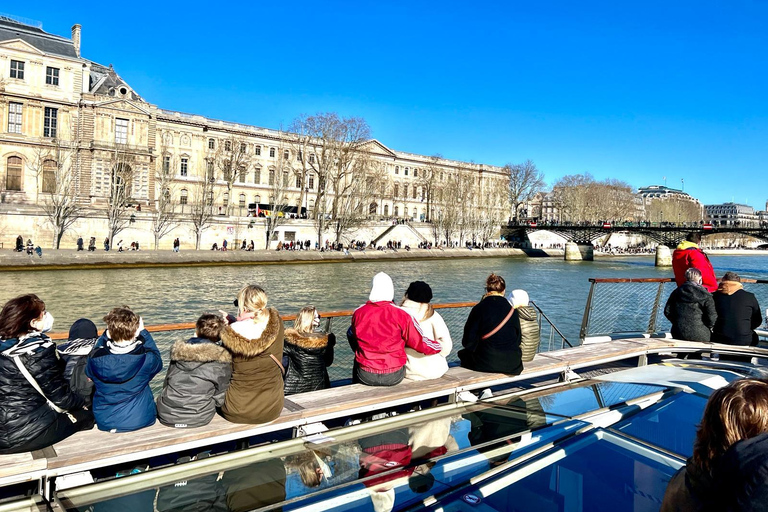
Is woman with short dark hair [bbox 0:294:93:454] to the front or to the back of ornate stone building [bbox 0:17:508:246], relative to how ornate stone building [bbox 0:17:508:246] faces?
to the front

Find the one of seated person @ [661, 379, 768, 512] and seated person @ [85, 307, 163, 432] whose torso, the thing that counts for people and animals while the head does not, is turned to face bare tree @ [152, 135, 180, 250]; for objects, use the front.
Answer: seated person @ [85, 307, 163, 432]

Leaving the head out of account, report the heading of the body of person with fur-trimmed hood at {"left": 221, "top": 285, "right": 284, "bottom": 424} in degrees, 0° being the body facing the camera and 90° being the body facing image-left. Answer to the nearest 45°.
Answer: approximately 180°

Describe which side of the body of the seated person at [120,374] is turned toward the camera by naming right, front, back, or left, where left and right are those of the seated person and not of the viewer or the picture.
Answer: back

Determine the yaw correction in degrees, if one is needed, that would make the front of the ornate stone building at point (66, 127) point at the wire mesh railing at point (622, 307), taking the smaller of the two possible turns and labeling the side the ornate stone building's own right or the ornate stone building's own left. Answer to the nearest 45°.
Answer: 0° — it already faces it

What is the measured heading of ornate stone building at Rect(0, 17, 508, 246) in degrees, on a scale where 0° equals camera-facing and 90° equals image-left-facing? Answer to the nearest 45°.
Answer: approximately 315°

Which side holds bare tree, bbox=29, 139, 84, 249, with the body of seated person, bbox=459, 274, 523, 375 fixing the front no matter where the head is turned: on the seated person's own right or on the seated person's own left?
on the seated person's own left

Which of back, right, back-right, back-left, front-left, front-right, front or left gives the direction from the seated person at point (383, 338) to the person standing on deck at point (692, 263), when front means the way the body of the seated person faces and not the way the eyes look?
front-right

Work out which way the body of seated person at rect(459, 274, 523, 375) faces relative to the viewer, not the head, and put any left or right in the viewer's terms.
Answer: facing away from the viewer

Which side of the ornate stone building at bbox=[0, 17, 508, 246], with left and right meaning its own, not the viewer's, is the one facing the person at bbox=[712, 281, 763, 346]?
front

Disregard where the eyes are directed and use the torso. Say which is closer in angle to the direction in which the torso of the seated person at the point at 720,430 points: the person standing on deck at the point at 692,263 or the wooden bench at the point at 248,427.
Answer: the person standing on deck

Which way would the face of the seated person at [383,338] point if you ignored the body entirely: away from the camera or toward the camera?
away from the camera

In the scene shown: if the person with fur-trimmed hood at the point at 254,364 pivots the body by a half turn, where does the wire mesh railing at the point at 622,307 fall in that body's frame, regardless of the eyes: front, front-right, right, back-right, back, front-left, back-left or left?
back-left

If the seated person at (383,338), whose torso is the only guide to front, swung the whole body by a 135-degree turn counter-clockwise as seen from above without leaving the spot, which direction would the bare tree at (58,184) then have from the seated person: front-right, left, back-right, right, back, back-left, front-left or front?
right

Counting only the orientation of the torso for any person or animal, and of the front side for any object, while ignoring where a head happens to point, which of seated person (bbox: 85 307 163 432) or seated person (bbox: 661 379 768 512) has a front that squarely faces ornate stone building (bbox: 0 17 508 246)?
seated person (bbox: 85 307 163 432)

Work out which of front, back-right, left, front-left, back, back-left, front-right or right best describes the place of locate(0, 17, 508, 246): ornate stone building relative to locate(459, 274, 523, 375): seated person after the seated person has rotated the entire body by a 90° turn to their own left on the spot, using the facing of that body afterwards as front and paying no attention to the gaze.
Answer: front-right

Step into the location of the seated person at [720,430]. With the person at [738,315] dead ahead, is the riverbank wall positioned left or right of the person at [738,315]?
left

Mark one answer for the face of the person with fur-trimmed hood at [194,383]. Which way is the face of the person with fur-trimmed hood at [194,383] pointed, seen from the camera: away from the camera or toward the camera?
away from the camera

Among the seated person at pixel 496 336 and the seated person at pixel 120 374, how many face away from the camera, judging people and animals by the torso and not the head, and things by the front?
2
